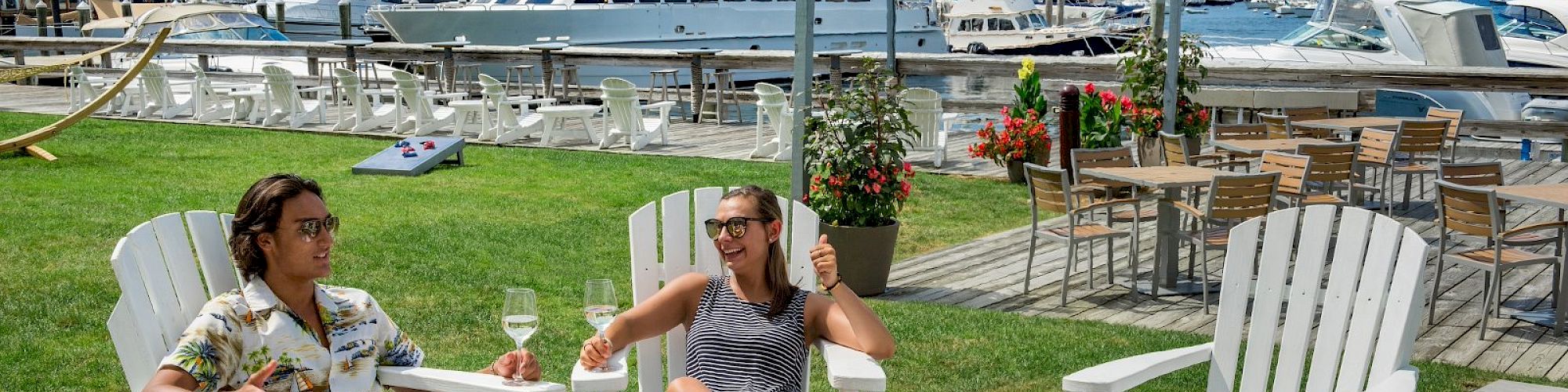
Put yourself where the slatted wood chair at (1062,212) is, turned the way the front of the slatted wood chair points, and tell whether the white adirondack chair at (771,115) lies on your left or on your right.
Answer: on your left

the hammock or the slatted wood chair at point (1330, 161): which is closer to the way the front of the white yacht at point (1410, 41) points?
the hammock

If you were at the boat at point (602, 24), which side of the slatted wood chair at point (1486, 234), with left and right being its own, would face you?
left

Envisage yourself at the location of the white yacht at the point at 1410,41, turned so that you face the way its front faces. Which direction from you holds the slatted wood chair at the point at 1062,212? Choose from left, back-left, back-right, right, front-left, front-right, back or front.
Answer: left

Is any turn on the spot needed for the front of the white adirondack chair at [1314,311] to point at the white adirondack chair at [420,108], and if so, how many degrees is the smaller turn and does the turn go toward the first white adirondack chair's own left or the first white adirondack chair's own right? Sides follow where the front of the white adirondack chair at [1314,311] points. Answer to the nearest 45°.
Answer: approximately 90° to the first white adirondack chair's own right

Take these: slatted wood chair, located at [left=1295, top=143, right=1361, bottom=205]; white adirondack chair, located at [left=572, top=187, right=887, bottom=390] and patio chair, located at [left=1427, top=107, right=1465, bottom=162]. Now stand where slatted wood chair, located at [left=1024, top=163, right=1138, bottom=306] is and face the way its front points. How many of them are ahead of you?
2

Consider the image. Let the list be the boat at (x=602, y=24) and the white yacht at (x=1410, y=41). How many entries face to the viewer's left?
2

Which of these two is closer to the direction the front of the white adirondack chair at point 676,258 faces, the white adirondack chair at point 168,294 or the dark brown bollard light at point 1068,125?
the white adirondack chair

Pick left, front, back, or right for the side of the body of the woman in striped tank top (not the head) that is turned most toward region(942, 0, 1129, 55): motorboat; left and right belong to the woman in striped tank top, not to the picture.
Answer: back
